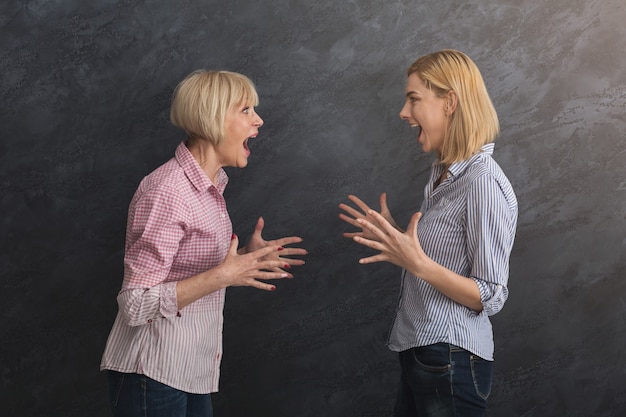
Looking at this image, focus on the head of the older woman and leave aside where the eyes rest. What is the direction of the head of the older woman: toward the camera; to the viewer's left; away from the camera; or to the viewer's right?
to the viewer's right

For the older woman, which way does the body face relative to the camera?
to the viewer's right
